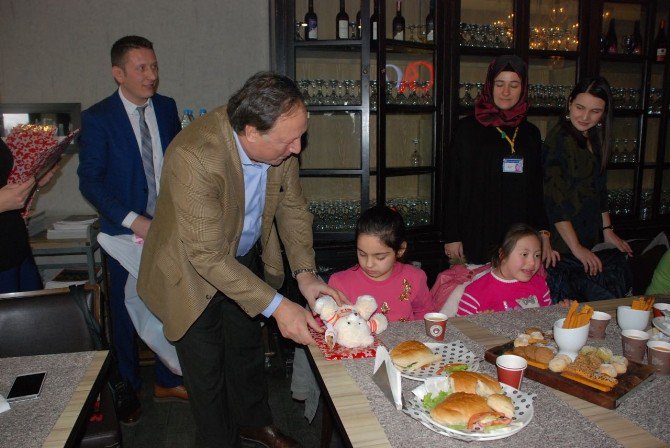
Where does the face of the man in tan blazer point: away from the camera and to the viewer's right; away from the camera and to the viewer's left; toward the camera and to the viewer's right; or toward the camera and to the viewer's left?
toward the camera and to the viewer's right

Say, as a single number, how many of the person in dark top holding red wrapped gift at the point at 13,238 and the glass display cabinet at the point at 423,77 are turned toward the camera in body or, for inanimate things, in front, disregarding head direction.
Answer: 1

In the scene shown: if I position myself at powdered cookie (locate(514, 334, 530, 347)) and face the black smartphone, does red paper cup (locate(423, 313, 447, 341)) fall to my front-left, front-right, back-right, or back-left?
front-right

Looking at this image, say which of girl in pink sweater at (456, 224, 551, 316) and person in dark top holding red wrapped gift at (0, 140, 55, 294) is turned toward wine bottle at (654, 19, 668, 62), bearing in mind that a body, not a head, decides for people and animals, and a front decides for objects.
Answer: the person in dark top holding red wrapped gift

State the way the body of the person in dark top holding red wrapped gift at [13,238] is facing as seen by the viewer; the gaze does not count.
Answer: to the viewer's right

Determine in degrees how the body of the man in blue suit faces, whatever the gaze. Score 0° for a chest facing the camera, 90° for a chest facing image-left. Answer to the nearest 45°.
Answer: approximately 315°

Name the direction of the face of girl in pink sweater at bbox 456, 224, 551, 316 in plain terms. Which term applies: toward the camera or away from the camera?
toward the camera

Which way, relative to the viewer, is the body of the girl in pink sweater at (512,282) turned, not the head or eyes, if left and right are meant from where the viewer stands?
facing the viewer and to the right of the viewer

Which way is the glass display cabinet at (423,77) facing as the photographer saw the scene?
facing the viewer

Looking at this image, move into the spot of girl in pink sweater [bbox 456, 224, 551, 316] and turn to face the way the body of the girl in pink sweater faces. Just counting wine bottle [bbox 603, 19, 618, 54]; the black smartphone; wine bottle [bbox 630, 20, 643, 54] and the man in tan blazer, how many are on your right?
2

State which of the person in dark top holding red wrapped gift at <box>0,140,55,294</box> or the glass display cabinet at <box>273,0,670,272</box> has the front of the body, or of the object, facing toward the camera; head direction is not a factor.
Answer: the glass display cabinet

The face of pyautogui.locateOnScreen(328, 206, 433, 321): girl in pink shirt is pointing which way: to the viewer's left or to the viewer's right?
to the viewer's left

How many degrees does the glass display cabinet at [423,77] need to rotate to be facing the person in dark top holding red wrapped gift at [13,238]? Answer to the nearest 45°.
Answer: approximately 45° to its right

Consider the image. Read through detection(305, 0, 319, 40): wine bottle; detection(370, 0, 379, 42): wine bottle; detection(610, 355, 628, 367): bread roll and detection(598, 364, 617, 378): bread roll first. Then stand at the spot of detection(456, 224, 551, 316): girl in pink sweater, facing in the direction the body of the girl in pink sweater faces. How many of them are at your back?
2
